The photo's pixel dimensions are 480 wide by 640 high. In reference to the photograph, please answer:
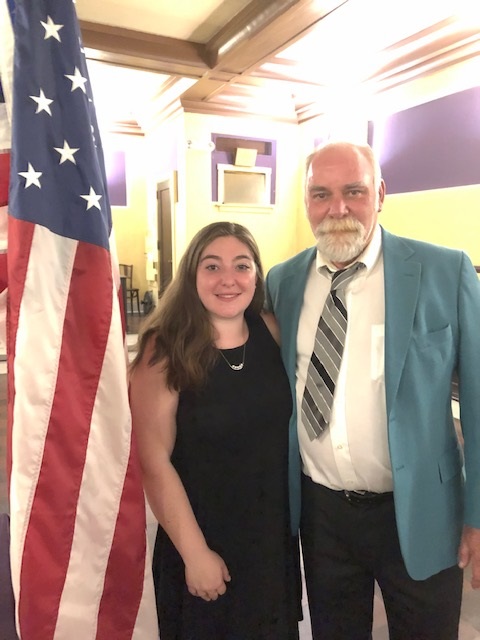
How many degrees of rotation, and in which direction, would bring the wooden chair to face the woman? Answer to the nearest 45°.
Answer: approximately 45° to its right

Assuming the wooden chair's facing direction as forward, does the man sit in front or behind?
in front

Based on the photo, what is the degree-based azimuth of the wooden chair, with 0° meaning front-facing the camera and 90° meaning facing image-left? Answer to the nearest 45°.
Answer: approximately 315°
